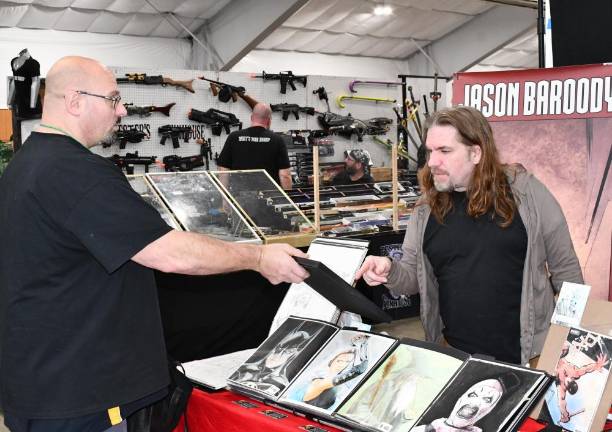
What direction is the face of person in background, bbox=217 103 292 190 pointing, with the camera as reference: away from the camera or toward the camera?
away from the camera

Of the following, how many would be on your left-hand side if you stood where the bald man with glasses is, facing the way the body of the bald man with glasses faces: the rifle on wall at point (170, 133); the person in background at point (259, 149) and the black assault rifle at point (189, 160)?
3

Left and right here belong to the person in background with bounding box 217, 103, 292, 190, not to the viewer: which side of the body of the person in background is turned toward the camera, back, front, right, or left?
back

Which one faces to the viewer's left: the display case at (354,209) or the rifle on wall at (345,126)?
the rifle on wall

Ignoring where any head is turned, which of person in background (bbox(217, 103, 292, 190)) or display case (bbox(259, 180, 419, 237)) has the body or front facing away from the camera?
the person in background

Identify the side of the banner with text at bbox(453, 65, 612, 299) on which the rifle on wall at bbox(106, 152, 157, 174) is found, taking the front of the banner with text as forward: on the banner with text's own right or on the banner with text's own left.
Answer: on the banner with text's own right

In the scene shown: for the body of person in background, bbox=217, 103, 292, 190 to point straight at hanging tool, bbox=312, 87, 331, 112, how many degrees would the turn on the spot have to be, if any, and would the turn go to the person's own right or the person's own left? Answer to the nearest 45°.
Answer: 0° — they already face it

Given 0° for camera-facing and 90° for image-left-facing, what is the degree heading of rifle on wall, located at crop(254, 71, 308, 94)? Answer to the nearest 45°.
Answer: approximately 90°
